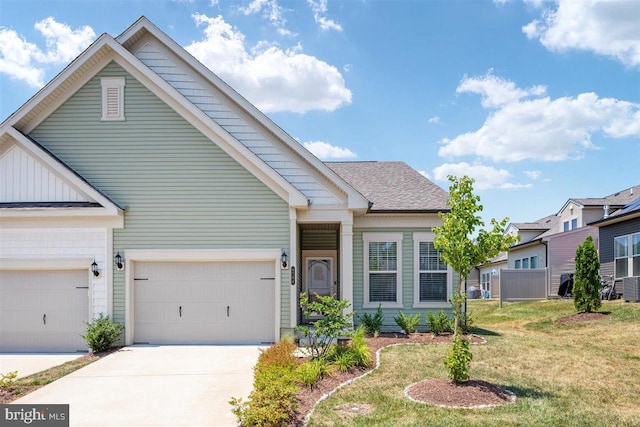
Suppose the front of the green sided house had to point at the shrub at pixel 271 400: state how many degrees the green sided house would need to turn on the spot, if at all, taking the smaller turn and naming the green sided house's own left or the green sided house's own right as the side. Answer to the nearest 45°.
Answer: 0° — it already faces it

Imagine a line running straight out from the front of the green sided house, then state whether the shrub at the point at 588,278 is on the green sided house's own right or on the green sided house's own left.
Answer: on the green sided house's own left

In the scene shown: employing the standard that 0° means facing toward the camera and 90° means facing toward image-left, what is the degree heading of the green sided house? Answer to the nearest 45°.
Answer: approximately 0°

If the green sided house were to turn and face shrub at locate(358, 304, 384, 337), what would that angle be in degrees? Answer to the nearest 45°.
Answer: approximately 90° to its left
